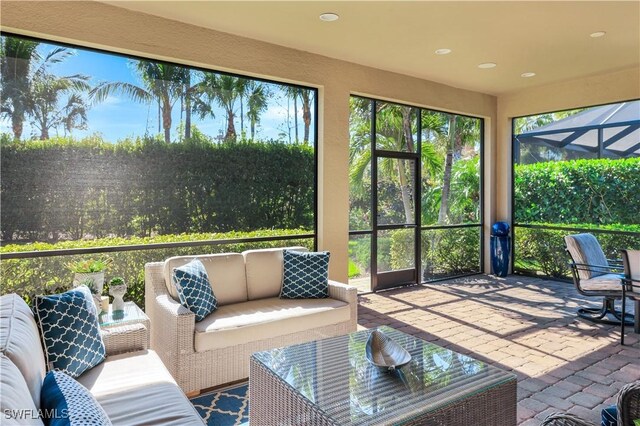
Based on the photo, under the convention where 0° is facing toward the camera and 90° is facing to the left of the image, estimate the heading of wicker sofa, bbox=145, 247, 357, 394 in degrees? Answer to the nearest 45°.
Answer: approximately 315°

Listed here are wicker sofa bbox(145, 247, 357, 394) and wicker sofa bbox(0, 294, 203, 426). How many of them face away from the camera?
0

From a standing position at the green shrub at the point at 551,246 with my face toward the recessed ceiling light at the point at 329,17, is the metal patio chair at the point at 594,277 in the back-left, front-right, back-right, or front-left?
front-left

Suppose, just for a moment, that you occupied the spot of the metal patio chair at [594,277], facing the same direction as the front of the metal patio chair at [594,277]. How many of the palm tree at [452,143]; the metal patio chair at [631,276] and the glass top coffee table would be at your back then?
1

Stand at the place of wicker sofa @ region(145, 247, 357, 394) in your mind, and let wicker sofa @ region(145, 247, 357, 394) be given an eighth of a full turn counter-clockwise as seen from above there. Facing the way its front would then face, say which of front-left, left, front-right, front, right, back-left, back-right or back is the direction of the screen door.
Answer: front-left

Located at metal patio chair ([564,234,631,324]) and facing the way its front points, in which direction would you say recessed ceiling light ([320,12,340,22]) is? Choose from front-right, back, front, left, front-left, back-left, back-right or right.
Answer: right

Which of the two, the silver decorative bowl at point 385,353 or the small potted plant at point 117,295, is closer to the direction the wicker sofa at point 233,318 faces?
the silver decorative bowl

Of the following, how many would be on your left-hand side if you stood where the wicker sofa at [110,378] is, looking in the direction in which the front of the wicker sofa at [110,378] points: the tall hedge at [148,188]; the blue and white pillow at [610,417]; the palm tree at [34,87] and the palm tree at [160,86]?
3

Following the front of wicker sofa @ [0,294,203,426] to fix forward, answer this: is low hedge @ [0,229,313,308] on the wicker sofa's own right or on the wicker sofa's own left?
on the wicker sofa's own left

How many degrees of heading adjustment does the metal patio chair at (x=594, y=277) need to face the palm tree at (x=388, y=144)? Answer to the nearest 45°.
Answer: approximately 135° to its right

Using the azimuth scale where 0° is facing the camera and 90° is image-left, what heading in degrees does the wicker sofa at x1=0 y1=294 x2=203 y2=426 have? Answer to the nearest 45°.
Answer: approximately 270°

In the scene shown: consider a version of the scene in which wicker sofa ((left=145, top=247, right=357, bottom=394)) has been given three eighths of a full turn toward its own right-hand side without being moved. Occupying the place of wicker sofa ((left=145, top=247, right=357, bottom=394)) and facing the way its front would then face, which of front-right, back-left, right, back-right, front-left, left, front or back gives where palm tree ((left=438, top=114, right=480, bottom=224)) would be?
back-right

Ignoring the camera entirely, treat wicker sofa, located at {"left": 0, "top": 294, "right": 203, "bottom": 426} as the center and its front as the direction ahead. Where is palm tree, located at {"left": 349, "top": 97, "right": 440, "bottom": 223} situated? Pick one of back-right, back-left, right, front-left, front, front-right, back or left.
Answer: front-left

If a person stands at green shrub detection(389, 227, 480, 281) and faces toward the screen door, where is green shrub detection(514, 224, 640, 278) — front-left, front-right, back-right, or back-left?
back-left

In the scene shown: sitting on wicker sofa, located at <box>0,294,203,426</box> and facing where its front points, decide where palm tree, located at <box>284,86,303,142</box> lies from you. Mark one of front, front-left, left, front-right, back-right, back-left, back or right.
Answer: front-left

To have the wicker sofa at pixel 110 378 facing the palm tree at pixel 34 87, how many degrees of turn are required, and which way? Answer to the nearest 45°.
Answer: approximately 90° to its left

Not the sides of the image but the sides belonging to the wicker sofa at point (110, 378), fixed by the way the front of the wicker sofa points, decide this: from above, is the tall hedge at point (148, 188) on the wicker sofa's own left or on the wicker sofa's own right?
on the wicker sofa's own left
